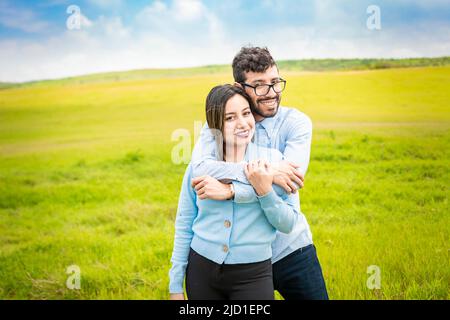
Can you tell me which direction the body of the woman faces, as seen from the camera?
toward the camera

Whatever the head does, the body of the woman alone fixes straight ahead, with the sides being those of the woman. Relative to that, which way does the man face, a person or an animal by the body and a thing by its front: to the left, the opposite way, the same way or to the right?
the same way

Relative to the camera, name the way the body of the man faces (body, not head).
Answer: toward the camera
